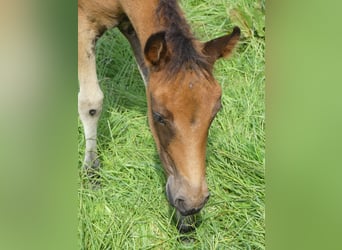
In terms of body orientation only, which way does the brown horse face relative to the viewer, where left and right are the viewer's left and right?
facing the viewer and to the right of the viewer
